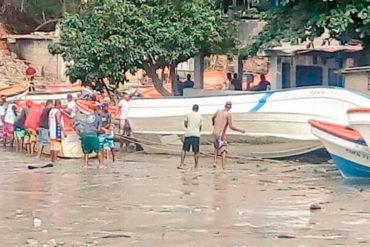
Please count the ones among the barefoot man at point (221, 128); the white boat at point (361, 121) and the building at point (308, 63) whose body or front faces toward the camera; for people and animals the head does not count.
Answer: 1

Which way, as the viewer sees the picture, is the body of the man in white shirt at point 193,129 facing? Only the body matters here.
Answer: away from the camera

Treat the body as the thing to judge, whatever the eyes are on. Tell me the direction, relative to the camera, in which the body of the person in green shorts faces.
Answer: away from the camera

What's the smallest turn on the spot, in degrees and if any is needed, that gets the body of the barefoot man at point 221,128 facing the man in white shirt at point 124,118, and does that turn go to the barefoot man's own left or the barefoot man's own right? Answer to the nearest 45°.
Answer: approximately 90° to the barefoot man's own left

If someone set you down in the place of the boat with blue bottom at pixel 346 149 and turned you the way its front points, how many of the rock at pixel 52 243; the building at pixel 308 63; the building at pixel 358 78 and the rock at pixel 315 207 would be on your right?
2

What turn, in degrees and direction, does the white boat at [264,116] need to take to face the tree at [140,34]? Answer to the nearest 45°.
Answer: approximately 135° to its left

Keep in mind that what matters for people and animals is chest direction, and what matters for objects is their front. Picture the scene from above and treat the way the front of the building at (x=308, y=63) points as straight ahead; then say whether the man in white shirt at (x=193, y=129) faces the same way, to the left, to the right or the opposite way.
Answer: the opposite way

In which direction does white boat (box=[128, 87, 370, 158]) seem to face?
to the viewer's right

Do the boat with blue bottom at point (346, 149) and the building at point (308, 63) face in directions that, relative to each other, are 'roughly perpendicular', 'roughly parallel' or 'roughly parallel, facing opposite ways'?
roughly perpendicular

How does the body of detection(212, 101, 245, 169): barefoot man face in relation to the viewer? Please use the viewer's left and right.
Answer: facing away from the viewer and to the right of the viewer

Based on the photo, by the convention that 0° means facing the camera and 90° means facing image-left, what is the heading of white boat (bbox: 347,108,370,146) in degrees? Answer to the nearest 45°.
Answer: approximately 90°

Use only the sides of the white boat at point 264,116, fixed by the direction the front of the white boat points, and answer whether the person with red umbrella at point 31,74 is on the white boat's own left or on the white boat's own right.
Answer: on the white boat's own left
